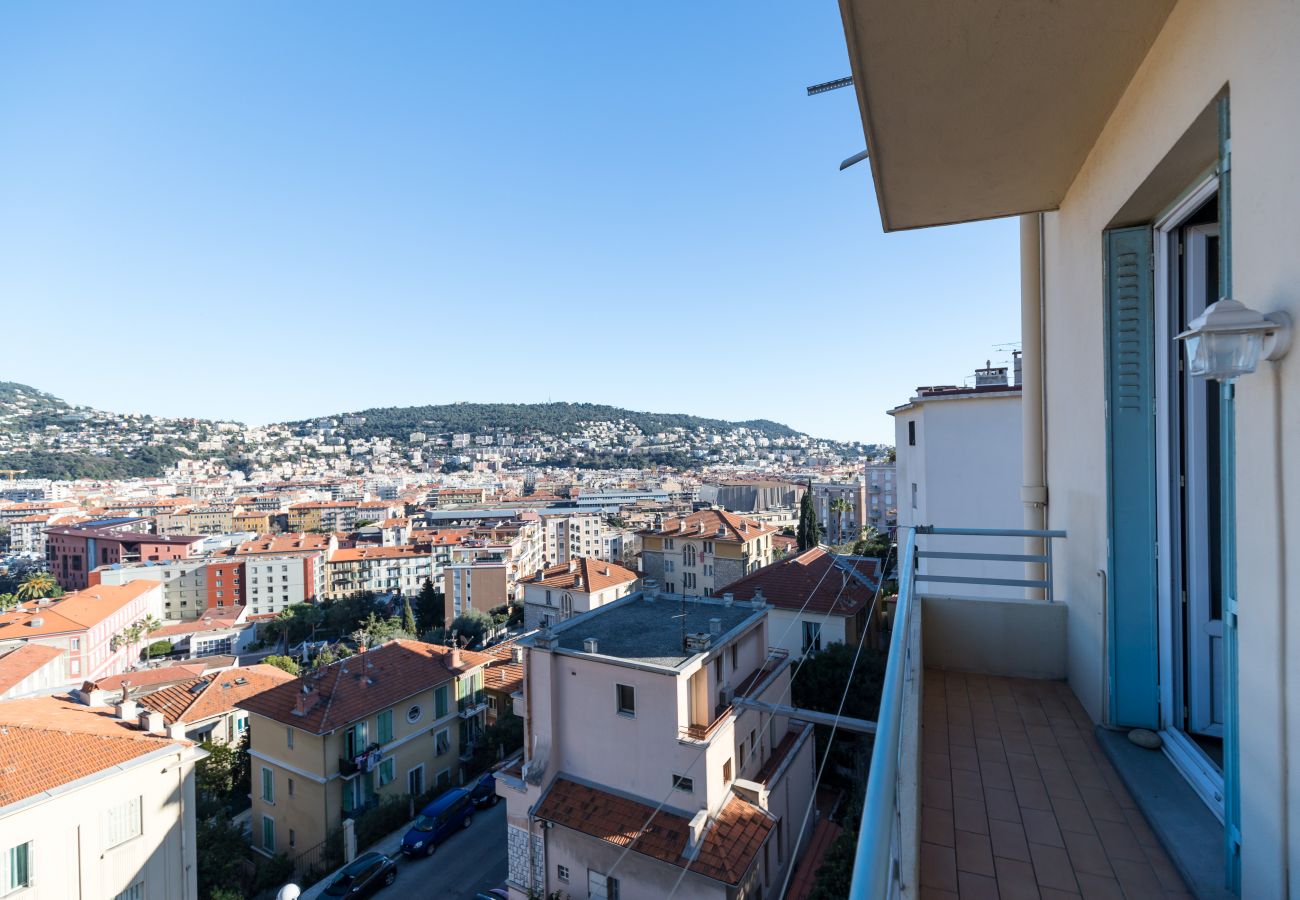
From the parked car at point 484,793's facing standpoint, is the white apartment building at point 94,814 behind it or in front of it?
in front

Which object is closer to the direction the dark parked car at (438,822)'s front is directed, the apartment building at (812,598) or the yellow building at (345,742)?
the yellow building

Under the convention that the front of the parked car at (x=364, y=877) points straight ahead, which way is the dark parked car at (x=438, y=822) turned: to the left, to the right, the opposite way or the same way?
the same way

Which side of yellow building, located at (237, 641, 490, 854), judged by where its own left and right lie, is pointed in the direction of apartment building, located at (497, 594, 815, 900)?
front

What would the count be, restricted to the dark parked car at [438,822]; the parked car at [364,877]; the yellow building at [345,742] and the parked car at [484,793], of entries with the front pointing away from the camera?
0

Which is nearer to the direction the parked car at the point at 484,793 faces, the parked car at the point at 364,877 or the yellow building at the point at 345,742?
the parked car

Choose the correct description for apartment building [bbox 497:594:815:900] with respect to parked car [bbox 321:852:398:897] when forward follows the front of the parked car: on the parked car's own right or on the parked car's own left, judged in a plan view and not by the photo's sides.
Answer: on the parked car's own left

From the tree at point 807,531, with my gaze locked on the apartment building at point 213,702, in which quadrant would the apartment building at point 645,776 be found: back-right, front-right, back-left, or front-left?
front-left

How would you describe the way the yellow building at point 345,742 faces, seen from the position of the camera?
facing the viewer and to the right of the viewer

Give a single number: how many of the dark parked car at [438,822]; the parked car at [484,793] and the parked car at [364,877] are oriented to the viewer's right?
0

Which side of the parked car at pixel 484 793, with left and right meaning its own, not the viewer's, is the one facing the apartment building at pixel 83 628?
right

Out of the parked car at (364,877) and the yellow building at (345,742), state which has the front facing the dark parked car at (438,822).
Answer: the yellow building

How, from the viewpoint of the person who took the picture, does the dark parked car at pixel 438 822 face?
facing the viewer and to the left of the viewer

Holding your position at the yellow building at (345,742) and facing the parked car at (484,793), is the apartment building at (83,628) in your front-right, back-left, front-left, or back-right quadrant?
back-left

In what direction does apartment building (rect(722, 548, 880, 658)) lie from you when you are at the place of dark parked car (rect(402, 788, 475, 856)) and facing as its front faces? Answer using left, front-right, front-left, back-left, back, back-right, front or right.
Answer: back-left

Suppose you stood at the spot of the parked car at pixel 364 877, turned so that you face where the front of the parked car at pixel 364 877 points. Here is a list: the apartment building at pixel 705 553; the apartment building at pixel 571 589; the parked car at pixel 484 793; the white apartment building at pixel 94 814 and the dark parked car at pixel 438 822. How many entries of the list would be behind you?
4

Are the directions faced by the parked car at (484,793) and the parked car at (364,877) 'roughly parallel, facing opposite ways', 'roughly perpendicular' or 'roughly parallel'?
roughly parallel
